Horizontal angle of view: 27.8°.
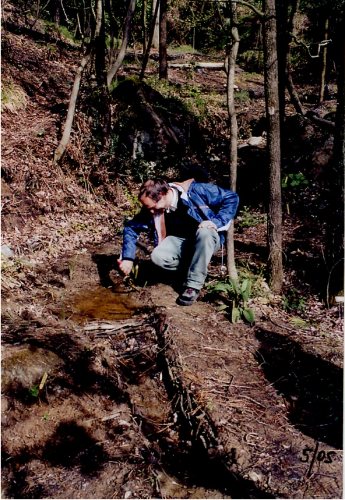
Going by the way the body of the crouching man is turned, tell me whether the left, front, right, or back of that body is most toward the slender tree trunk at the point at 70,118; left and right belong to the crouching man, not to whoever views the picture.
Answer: right

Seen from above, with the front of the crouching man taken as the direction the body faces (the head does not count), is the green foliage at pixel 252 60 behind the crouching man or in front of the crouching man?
behind

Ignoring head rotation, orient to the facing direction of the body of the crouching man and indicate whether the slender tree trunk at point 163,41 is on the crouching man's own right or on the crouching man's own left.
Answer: on the crouching man's own right

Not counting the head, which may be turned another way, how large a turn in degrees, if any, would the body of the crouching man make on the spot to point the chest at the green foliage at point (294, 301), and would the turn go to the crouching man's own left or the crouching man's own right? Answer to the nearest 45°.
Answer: approximately 135° to the crouching man's own left

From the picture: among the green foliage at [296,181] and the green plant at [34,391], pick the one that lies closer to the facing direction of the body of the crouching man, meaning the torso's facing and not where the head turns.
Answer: the green plant

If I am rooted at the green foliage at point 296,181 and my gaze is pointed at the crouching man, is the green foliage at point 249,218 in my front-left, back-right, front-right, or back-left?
front-right

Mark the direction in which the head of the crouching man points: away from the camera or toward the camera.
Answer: toward the camera

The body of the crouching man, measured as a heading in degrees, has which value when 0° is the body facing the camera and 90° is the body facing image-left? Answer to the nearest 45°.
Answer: approximately 45°

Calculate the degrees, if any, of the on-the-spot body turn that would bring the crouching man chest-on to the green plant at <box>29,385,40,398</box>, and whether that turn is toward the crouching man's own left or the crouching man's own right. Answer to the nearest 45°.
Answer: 0° — they already face it
